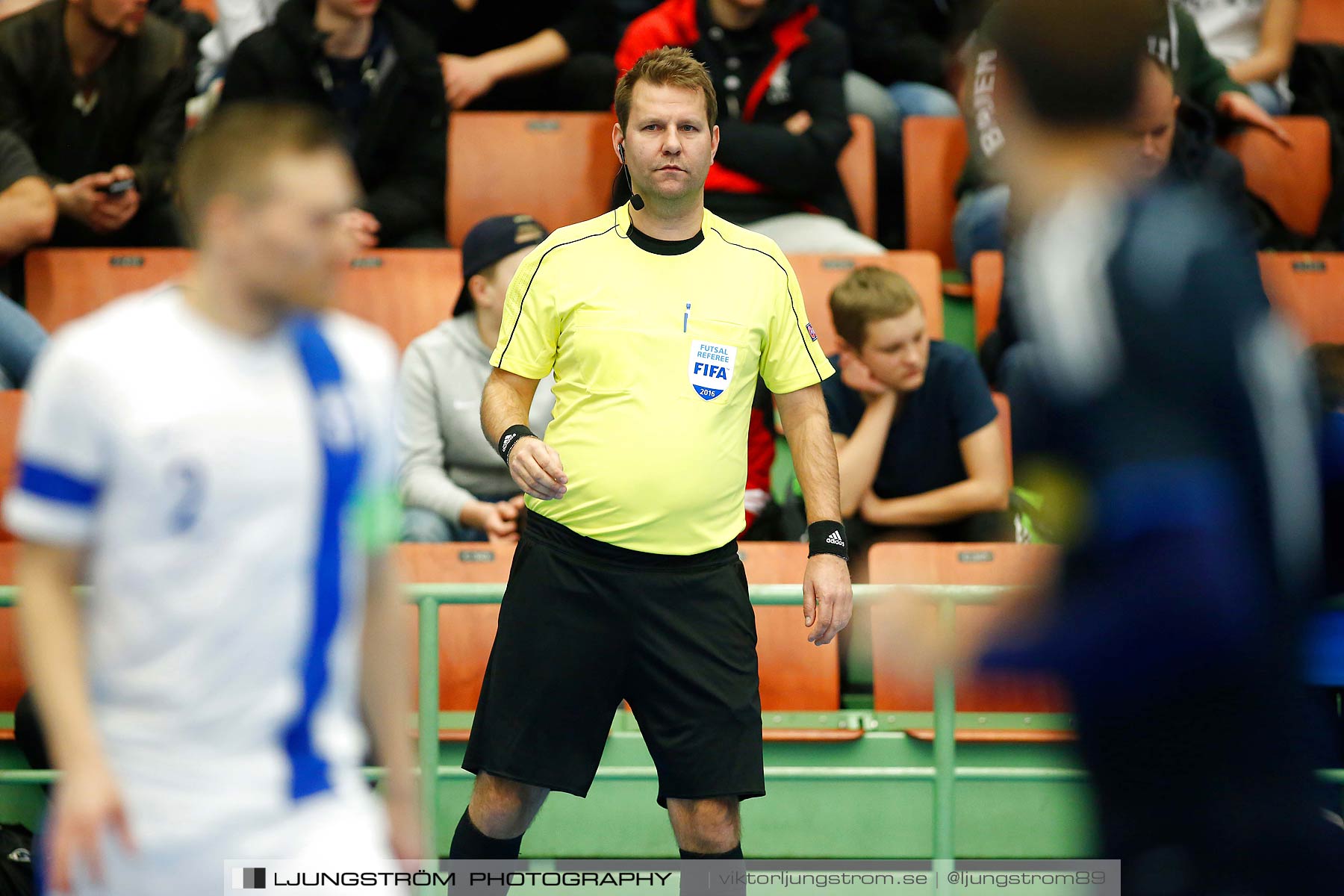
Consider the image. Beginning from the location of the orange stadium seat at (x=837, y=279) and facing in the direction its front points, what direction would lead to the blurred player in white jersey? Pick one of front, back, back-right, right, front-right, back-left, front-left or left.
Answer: front

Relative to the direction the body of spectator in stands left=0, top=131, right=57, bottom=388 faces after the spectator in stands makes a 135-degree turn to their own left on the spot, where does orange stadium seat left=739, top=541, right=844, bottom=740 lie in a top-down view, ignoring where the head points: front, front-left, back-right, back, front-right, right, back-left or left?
right

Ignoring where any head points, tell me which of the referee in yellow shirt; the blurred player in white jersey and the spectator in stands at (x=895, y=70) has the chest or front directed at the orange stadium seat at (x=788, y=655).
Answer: the spectator in stands

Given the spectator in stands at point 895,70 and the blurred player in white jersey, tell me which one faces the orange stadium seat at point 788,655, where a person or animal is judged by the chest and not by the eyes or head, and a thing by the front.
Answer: the spectator in stands

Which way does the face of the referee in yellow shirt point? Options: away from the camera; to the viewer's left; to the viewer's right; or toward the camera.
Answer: toward the camera

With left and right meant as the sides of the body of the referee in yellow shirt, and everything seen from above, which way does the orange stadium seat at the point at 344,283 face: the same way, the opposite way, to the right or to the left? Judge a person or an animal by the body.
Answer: the same way

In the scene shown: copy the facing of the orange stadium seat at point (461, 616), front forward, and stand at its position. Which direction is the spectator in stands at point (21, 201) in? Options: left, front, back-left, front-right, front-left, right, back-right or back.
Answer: back-right

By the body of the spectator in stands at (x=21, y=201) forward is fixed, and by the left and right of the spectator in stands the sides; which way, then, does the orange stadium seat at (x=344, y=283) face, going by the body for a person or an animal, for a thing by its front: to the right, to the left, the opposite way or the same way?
the same way

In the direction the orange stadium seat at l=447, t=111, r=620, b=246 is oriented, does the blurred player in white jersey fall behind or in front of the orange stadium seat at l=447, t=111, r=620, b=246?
in front

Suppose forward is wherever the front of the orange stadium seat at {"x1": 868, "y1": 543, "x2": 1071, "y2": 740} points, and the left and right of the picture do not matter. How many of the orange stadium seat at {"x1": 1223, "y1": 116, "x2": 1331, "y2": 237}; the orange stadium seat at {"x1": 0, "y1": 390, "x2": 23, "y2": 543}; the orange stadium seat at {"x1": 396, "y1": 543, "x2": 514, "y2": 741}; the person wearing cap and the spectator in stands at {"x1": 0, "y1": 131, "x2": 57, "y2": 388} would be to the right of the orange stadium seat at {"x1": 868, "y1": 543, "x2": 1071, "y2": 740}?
4

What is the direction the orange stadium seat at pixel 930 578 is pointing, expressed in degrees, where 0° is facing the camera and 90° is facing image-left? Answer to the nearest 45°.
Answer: approximately 0°

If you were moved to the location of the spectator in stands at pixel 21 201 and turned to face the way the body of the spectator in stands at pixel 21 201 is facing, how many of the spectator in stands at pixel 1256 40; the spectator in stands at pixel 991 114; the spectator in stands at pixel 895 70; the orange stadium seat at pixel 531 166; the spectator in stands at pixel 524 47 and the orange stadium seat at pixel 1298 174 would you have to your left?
6

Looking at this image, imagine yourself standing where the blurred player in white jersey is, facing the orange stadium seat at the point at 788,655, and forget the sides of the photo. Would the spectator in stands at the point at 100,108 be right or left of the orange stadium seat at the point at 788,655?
left

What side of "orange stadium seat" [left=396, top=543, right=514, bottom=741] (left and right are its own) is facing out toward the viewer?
front

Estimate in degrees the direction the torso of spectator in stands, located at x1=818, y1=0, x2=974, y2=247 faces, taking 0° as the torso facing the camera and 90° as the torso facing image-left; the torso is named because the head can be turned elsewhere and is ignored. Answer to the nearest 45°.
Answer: approximately 0°

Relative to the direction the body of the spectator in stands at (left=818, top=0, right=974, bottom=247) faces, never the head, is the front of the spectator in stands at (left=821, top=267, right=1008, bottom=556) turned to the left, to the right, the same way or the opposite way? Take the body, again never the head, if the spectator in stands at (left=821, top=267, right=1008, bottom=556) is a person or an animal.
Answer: the same way

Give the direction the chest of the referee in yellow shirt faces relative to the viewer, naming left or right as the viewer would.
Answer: facing the viewer

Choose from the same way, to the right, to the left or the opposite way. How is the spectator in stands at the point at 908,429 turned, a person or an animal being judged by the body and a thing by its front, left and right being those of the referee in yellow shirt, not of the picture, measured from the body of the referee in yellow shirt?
the same way

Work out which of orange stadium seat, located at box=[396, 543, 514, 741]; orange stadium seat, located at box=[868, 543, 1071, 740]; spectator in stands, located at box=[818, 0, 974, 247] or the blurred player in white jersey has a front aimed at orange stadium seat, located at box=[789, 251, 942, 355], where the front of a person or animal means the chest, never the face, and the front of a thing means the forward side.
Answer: the spectator in stands

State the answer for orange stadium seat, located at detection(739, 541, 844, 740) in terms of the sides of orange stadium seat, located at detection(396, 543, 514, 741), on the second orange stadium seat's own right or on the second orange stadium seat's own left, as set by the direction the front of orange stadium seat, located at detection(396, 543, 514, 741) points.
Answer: on the second orange stadium seat's own left

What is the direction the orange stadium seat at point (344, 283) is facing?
toward the camera
